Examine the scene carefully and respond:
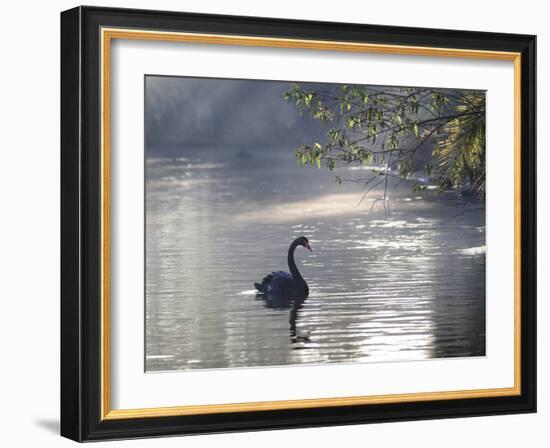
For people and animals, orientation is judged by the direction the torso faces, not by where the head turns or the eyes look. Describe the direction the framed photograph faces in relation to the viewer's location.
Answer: facing the viewer and to the right of the viewer
